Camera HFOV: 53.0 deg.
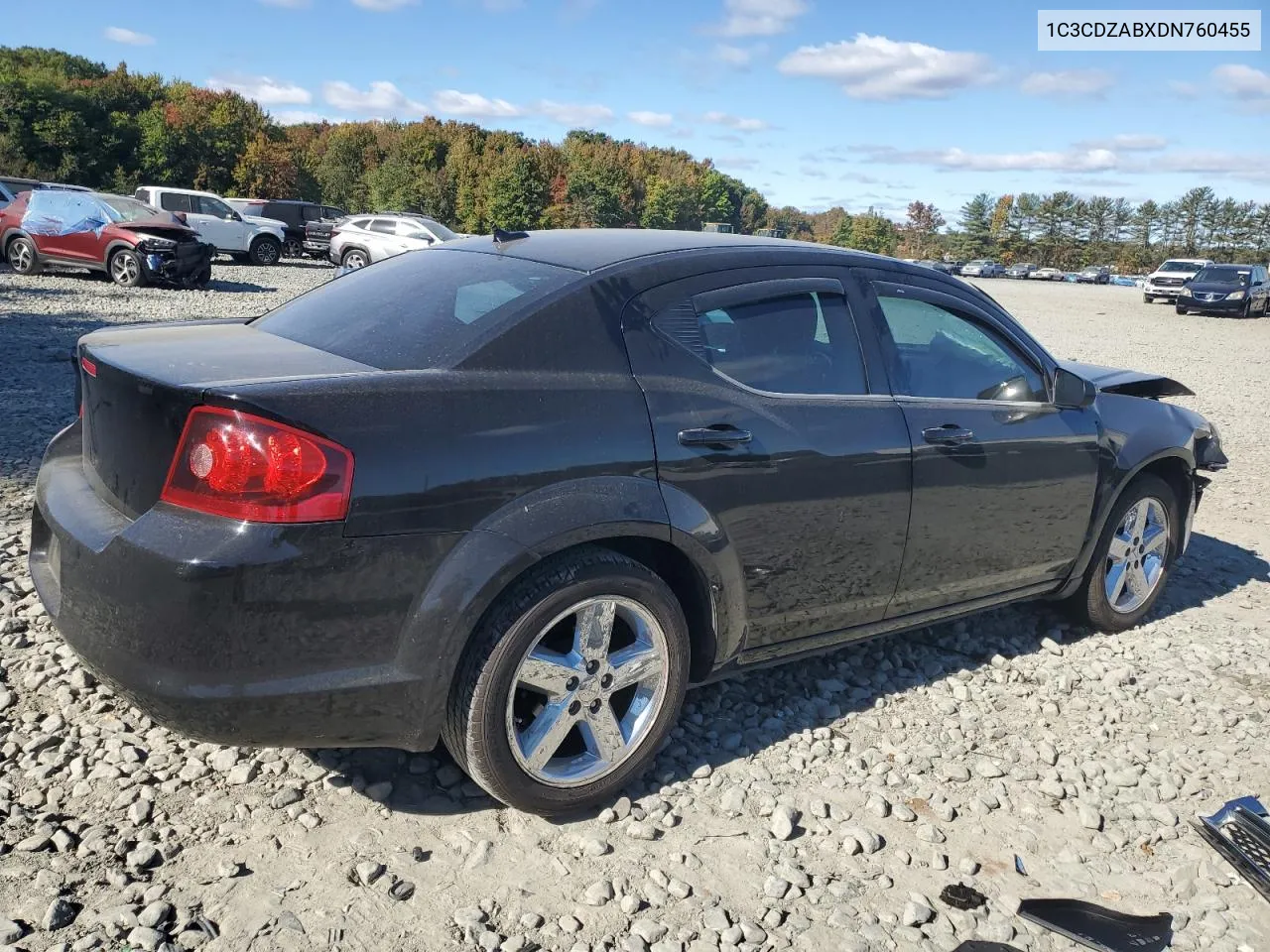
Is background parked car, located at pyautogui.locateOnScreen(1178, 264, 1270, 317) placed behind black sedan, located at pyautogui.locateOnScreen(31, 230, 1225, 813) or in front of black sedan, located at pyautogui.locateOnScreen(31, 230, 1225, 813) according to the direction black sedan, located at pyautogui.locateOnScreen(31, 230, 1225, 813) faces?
in front

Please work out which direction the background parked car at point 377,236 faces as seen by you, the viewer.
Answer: facing the viewer and to the right of the viewer

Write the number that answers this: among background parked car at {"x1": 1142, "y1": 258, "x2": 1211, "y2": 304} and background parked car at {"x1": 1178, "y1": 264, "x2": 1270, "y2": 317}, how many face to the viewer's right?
0

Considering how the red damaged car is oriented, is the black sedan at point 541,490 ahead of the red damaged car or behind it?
ahead

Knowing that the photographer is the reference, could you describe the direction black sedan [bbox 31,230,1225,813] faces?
facing away from the viewer and to the right of the viewer

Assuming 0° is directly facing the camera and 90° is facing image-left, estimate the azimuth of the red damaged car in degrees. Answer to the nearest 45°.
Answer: approximately 315°

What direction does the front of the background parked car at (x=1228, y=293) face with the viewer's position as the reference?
facing the viewer and to the left of the viewer
